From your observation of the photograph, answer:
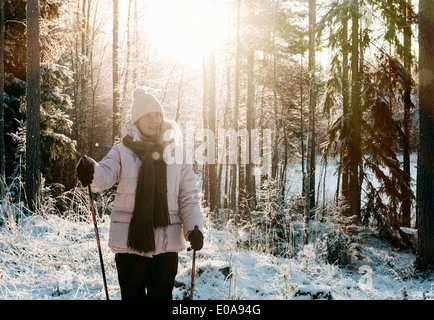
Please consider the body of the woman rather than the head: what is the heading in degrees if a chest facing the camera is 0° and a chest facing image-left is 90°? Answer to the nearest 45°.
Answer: approximately 0°
